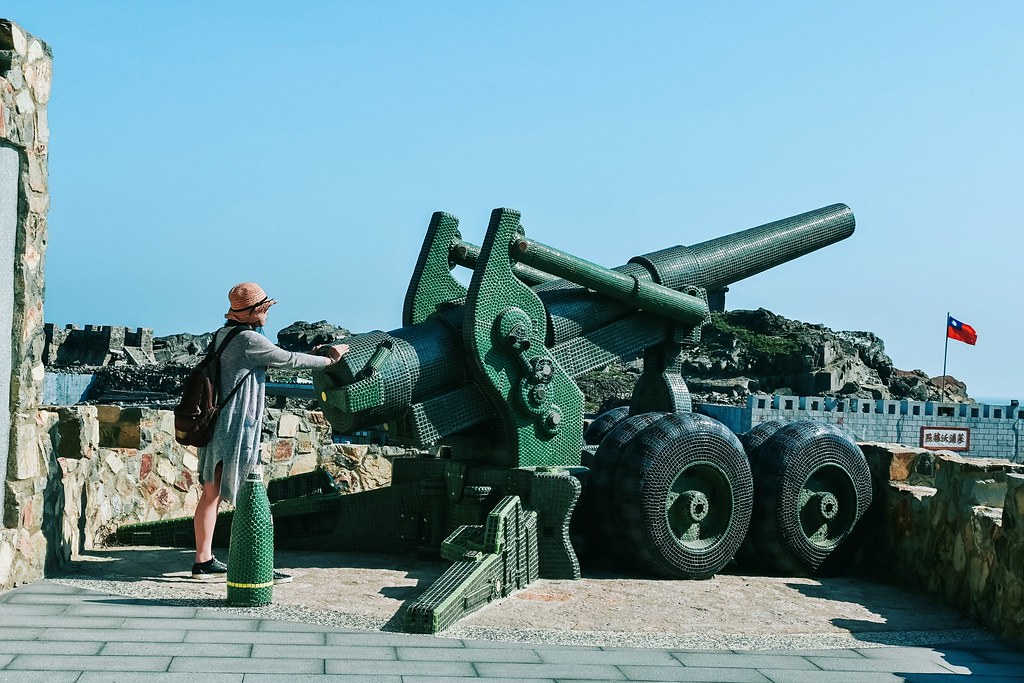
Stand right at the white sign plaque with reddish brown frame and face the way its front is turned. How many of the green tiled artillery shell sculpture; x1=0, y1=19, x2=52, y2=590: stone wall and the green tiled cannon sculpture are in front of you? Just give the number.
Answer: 3

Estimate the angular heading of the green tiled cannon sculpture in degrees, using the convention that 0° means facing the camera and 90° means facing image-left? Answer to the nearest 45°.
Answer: approximately 225°

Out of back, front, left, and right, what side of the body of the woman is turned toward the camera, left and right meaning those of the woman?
right

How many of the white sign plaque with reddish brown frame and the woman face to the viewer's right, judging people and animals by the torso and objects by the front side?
1

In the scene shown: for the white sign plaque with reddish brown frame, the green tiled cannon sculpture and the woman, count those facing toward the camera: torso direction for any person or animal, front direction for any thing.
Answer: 1

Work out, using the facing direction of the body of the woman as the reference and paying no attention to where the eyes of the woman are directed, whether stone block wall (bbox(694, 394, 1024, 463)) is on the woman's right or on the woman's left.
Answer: on the woman's left

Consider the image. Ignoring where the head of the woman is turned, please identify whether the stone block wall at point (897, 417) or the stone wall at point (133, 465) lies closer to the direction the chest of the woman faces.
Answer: the stone block wall

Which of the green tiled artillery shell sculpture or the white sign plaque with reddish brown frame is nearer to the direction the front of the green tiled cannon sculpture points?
the white sign plaque with reddish brown frame

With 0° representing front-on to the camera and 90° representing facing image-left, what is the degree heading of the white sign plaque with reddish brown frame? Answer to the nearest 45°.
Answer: approximately 0°

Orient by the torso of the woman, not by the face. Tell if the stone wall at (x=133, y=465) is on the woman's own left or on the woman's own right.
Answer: on the woman's own left
